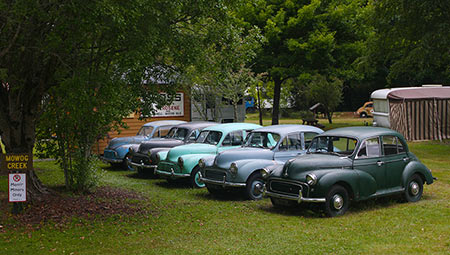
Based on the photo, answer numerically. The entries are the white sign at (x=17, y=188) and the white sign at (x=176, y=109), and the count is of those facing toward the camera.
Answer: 2

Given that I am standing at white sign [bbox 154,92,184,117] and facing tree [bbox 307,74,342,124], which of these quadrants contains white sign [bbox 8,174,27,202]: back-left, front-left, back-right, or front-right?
back-right

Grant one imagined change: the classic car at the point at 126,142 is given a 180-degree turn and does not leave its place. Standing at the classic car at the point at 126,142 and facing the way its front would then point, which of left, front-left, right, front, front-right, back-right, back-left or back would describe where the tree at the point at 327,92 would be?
front

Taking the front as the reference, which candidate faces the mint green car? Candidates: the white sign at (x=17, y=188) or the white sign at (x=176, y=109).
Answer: the white sign at (x=176, y=109)

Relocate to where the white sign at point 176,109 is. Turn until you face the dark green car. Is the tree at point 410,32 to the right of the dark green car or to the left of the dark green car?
left

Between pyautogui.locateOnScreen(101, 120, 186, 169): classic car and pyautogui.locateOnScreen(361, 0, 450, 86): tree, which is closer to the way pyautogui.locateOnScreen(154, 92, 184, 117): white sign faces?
the classic car

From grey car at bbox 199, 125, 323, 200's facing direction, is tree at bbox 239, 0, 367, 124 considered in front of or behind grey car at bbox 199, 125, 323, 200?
behind

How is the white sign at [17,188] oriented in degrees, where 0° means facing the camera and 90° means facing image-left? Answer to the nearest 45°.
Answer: approximately 0°

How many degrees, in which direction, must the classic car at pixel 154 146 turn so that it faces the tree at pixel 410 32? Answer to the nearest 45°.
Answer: approximately 135° to its left

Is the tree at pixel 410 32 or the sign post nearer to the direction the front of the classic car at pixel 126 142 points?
the sign post

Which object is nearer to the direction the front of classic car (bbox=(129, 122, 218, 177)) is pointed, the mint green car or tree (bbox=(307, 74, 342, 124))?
the mint green car
